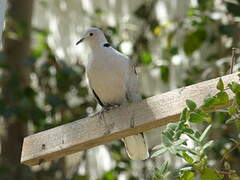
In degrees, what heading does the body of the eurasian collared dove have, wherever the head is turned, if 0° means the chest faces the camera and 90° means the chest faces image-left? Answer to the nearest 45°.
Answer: approximately 45°

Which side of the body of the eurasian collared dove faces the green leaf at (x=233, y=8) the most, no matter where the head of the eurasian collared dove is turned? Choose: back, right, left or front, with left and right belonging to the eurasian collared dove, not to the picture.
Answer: back

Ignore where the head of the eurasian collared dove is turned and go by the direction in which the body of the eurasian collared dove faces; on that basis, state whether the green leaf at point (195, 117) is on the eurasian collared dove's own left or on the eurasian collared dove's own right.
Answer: on the eurasian collared dove's own left

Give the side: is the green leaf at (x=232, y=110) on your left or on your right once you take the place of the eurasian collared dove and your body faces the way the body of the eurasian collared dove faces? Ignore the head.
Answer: on your left

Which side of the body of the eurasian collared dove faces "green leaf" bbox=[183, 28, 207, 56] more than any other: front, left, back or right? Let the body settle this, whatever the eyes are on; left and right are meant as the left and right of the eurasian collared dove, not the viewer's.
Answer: back

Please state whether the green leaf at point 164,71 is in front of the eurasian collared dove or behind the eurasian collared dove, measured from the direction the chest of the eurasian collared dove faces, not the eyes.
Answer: behind
